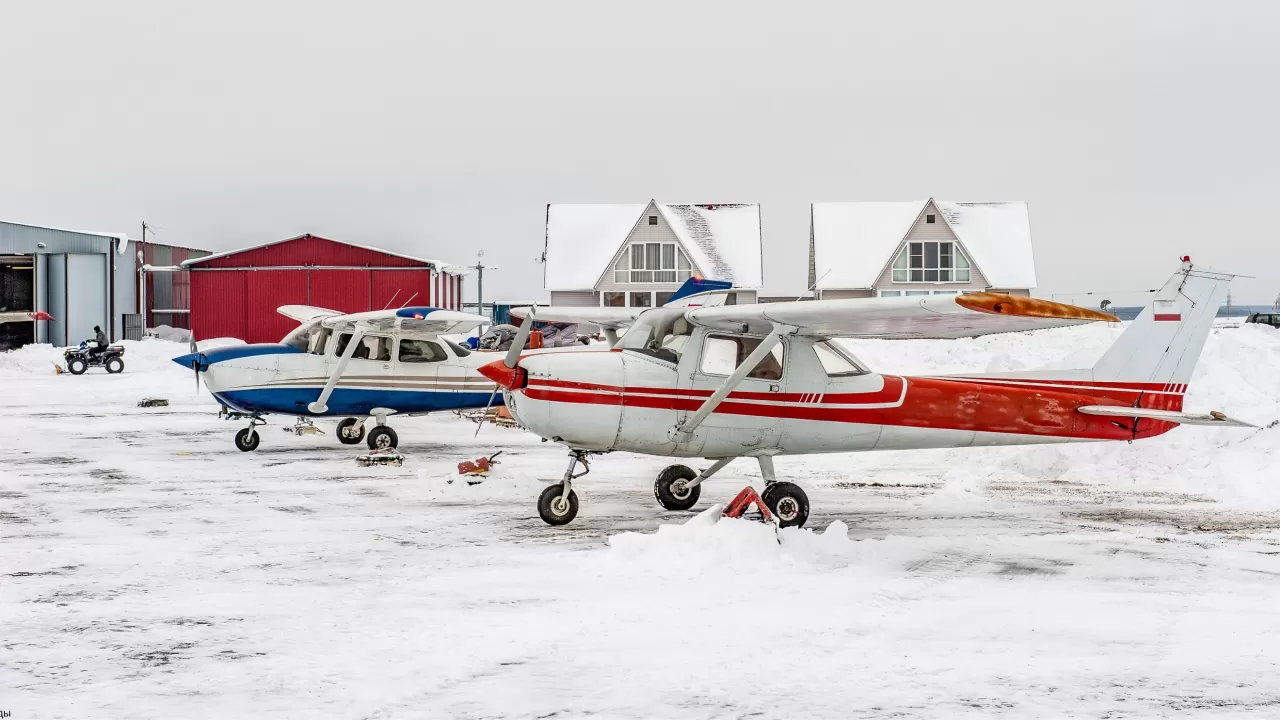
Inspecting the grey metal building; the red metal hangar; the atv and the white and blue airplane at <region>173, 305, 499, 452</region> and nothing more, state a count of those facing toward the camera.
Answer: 2

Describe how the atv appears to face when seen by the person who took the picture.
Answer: facing to the left of the viewer

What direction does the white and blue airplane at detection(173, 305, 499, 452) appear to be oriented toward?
to the viewer's left

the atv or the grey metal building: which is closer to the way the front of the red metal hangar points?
the atv

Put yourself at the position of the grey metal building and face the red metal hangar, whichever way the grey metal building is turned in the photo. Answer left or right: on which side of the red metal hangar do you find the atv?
right

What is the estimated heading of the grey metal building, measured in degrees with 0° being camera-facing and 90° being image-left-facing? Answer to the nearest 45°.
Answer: approximately 0°

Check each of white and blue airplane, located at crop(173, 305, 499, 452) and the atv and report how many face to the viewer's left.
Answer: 2

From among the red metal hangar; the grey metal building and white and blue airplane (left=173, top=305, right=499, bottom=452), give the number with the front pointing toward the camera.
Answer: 2

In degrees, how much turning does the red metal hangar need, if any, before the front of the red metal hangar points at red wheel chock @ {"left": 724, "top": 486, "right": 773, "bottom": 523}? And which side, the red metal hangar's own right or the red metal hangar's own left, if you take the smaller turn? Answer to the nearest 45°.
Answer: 0° — it already faces it

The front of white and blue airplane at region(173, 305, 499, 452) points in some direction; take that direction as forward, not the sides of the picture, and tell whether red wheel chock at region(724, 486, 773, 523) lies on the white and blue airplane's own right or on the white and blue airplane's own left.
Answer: on the white and blue airplane's own left

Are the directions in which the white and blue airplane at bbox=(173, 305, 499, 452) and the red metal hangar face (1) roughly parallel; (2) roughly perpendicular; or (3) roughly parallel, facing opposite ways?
roughly perpendicular
